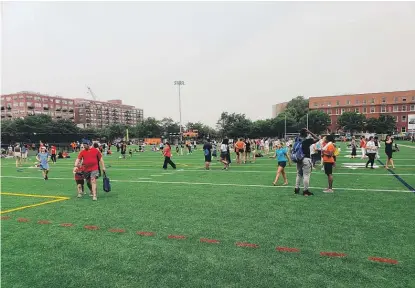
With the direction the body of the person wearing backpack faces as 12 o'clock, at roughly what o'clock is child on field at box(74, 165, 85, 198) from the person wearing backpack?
The child on field is roughly at 7 o'clock from the person wearing backpack.

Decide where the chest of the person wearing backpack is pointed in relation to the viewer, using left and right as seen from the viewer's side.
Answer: facing away from the viewer and to the right of the viewer
